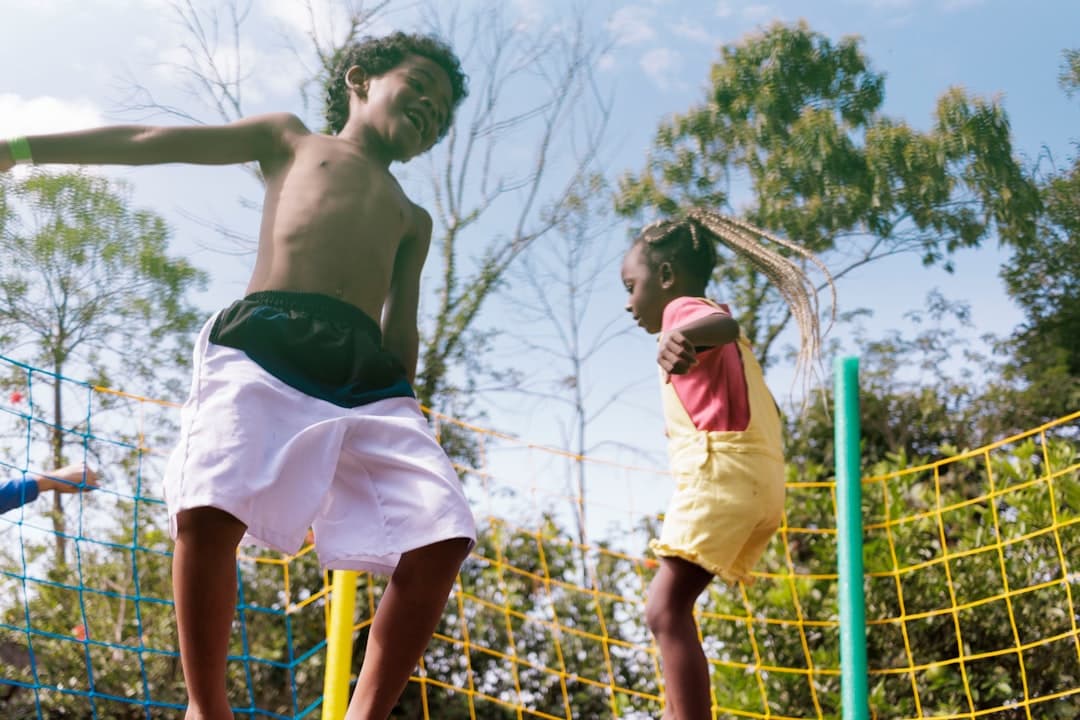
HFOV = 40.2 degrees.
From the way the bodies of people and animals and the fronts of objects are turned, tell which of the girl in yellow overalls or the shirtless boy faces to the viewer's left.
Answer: the girl in yellow overalls

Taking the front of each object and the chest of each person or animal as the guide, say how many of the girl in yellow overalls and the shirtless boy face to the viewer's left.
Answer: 1

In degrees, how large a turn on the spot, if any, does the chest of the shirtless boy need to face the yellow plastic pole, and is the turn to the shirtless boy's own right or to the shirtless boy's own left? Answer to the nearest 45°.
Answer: approximately 135° to the shirtless boy's own left

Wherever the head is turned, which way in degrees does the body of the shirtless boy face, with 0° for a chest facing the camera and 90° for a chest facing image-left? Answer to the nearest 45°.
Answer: approximately 315°

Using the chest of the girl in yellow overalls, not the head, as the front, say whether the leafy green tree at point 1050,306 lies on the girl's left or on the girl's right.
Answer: on the girl's right

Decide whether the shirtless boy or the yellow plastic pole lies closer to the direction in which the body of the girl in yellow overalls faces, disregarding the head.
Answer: the yellow plastic pole

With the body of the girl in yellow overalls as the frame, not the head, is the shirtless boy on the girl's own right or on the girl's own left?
on the girl's own left

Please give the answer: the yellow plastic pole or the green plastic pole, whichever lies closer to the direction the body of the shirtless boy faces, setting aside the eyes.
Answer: the green plastic pole

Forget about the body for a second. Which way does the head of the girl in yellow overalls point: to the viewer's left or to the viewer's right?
to the viewer's left

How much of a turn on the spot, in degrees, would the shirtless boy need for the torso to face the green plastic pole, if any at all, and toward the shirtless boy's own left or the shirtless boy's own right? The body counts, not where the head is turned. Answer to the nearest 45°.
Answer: approximately 90° to the shirtless boy's own left

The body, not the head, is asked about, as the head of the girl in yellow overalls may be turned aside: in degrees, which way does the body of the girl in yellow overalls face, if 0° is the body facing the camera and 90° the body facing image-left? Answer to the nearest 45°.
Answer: approximately 90°

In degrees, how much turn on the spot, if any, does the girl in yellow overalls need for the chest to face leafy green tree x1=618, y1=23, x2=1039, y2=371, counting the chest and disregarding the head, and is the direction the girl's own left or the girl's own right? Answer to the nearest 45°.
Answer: approximately 90° to the girl's own right

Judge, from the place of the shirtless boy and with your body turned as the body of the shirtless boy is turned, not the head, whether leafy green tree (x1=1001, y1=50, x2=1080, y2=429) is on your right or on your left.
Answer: on your left

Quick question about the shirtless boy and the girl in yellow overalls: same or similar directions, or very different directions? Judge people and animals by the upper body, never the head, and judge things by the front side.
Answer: very different directions

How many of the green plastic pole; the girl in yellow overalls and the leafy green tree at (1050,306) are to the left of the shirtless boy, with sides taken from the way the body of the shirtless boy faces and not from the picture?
3

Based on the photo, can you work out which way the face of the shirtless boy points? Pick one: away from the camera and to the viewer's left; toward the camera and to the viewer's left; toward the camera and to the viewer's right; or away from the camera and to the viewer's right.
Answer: toward the camera and to the viewer's right
